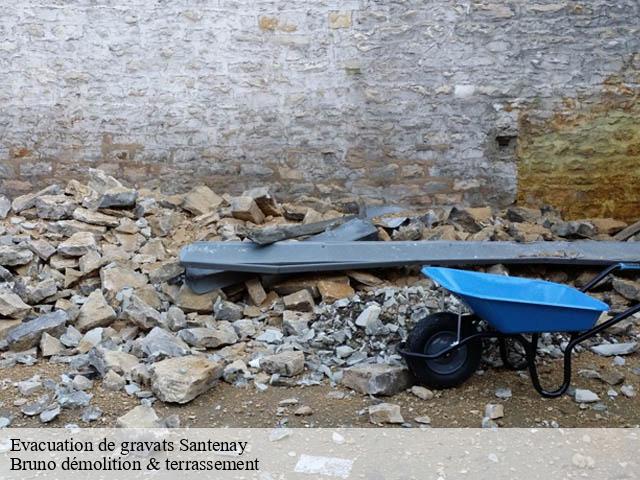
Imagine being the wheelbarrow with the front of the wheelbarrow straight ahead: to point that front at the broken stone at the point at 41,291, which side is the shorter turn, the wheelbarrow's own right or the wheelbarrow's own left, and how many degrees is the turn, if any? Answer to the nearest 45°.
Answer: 0° — it already faces it

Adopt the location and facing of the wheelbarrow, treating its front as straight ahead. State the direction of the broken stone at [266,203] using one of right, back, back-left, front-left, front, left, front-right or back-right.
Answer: front-right

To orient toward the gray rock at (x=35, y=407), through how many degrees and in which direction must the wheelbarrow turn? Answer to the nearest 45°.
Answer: approximately 45° to its left

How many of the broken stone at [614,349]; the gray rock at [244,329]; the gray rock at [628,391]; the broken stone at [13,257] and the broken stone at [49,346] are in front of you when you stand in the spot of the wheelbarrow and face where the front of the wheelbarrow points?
3

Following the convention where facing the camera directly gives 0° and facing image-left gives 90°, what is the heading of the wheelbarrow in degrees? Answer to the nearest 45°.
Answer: approximately 90°

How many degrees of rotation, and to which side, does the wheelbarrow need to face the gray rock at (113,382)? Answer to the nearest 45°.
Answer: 0° — it already faces it

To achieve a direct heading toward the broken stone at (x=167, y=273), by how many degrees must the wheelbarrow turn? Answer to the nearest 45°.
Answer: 0° — it already faces it

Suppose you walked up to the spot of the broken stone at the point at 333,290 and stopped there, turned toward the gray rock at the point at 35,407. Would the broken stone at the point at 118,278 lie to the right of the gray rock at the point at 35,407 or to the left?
right

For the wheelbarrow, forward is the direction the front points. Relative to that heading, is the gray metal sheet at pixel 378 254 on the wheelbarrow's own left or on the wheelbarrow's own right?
on the wheelbarrow's own right

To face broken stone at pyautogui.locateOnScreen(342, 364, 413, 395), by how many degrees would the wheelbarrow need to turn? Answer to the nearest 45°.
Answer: approximately 45° to its left

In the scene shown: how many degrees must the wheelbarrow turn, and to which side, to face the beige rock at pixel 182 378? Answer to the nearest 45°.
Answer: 0° — it already faces it

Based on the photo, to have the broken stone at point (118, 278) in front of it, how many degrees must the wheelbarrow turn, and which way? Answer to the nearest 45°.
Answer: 0° — it already faces it
